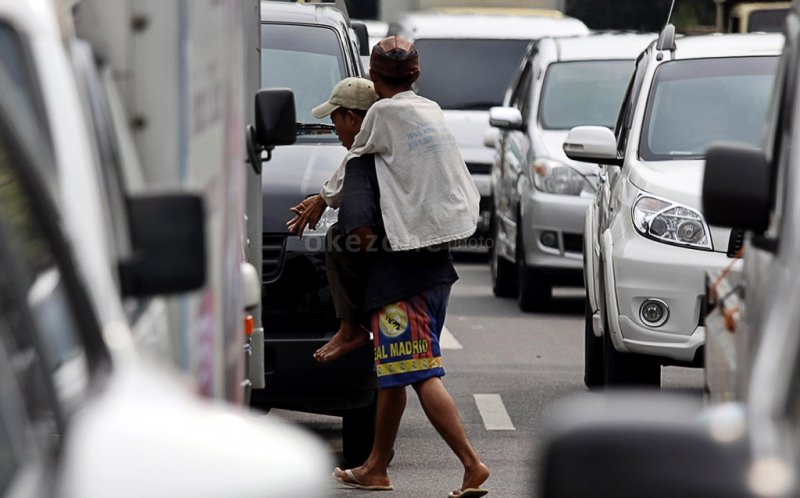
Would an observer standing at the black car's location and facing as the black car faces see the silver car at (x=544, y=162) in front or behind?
behind

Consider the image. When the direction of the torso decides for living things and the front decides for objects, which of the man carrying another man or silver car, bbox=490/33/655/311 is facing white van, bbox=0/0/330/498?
the silver car

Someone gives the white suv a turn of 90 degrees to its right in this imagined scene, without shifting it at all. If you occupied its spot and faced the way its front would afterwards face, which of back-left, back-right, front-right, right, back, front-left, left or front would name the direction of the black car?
front-left

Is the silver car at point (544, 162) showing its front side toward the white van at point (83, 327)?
yes

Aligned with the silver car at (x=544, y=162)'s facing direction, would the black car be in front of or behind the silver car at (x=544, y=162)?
in front

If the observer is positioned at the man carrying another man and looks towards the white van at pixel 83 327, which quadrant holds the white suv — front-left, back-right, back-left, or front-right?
back-left

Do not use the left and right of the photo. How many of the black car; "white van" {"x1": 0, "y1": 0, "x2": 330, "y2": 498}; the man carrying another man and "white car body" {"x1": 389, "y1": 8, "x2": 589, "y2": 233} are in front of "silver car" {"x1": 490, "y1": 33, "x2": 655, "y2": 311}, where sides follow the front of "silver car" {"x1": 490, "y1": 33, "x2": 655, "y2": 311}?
3

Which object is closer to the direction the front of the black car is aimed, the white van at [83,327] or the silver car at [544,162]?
the white van

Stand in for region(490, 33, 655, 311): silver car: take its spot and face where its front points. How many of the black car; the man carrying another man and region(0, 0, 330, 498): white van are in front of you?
3

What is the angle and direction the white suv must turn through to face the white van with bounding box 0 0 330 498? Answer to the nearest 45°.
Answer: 0° — it already faces it

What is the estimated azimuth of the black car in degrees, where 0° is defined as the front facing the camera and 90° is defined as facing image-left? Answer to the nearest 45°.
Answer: approximately 0°

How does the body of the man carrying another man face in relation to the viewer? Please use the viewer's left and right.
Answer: facing away from the viewer and to the left of the viewer
